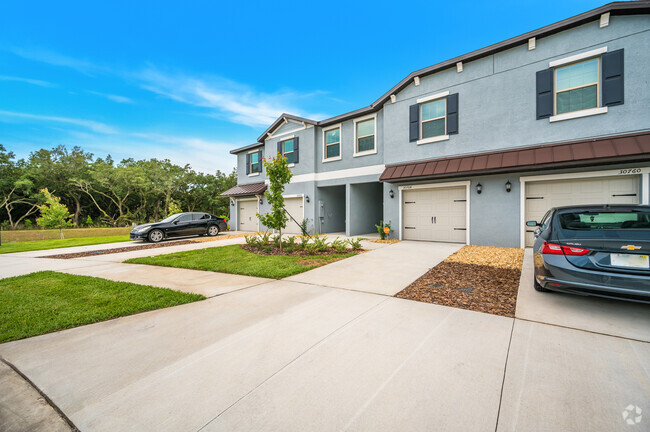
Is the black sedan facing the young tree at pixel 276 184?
no

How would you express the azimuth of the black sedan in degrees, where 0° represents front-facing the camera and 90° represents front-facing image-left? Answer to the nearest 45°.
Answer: approximately 45°

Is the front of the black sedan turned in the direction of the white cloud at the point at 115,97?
no

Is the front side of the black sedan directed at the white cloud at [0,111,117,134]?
no

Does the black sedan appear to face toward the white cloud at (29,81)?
no
